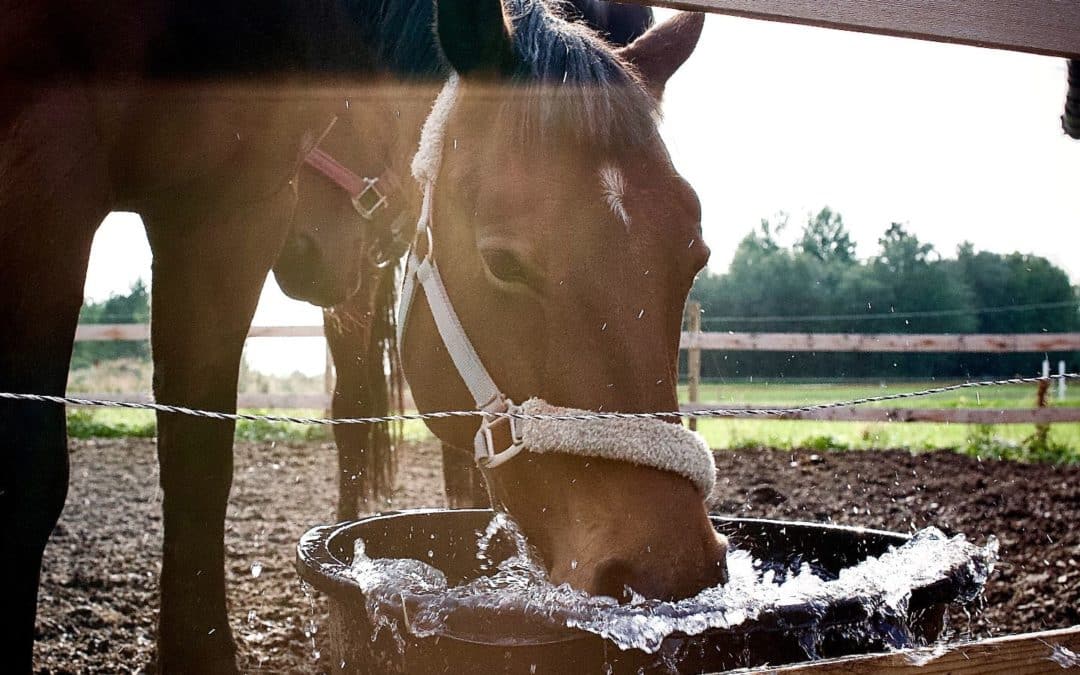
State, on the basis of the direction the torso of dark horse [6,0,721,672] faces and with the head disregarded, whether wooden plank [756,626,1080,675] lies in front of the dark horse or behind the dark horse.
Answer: in front

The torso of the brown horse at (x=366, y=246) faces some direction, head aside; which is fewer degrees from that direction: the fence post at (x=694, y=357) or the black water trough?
the black water trough

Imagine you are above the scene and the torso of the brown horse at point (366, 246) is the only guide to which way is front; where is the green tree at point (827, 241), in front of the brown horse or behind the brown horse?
behind

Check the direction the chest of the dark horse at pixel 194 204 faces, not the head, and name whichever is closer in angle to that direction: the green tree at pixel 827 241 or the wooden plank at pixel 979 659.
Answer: the wooden plank

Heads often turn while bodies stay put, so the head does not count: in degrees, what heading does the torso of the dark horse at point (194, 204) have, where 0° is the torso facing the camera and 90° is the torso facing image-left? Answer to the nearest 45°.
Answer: approximately 315°

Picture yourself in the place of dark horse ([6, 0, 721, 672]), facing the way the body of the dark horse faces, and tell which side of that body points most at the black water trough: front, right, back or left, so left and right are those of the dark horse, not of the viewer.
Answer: front

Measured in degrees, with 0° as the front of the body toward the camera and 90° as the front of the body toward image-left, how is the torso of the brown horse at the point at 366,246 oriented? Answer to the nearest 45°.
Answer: approximately 45°

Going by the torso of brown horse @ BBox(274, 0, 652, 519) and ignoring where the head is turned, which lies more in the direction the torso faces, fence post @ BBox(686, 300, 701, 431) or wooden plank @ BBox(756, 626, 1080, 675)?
the wooden plank

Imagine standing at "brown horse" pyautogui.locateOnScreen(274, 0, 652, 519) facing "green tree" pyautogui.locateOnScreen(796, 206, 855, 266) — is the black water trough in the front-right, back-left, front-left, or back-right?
back-right

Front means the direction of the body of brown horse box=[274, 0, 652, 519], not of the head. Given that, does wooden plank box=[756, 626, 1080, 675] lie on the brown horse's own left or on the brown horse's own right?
on the brown horse's own left

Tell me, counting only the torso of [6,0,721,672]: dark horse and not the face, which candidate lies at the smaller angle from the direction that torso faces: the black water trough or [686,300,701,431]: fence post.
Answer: the black water trough
